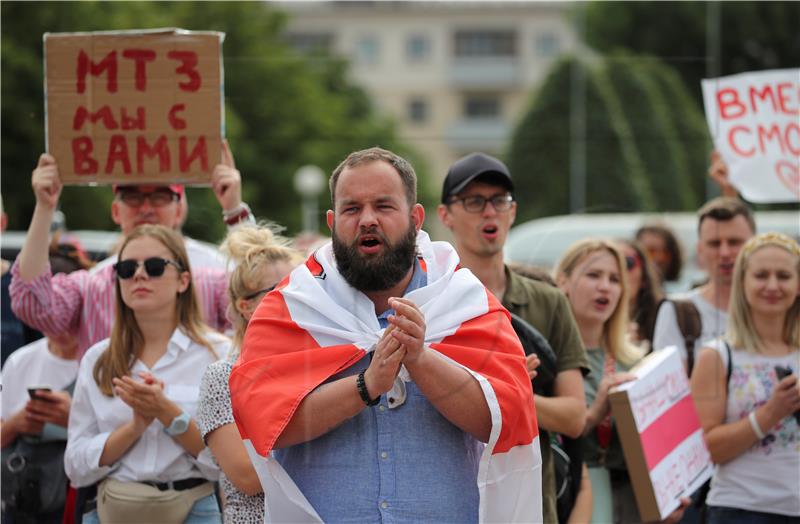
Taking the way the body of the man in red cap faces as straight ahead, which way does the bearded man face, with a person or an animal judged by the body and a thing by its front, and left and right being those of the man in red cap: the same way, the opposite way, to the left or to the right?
the same way

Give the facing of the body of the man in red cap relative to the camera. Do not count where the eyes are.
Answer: toward the camera

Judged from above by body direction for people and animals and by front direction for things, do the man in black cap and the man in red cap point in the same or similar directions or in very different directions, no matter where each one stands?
same or similar directions

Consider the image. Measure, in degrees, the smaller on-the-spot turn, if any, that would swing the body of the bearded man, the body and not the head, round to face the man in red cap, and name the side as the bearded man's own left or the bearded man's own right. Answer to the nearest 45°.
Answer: approximately 135° to the bearded man's own right

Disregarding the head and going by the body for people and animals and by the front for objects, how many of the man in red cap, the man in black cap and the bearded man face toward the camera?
3

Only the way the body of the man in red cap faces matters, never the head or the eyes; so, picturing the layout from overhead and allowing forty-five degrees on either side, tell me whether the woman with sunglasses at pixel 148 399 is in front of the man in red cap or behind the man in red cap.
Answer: in front

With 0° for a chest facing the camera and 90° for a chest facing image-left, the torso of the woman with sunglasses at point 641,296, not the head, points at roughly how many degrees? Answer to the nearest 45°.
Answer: approximately 45°

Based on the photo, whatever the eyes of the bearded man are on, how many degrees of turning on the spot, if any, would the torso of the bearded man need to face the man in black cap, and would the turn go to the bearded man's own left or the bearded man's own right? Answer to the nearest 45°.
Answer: approximately 180°

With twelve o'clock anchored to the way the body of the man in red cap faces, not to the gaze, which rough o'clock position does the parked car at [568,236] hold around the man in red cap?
The parked car is roughly at 7 o'clock from the man in red cap.

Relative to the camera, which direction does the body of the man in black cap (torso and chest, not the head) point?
toward the camera

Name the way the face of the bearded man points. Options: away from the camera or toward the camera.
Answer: toward the camera

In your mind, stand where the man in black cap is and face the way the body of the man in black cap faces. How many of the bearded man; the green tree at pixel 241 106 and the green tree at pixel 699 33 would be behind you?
2

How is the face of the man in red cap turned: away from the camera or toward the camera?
toward the camera

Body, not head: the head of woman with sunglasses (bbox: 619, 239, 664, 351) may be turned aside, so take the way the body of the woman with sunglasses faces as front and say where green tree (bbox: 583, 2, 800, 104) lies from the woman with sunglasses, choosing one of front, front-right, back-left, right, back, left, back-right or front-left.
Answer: back-right
